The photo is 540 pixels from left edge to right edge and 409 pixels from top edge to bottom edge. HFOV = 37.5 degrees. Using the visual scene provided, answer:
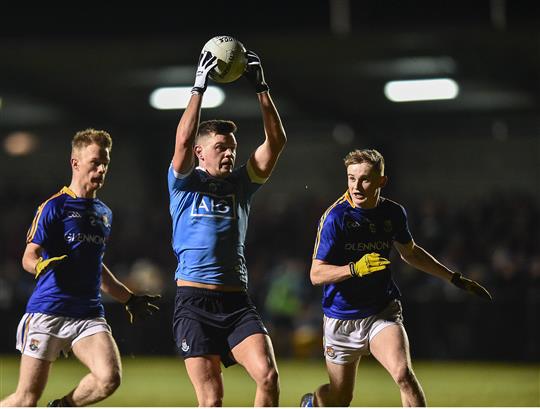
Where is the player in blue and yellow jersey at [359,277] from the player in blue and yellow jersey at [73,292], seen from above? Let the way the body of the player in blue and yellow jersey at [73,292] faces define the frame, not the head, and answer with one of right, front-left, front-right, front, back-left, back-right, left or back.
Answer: front-left

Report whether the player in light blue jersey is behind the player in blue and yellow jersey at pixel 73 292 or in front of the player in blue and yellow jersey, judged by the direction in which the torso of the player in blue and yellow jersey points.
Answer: in front

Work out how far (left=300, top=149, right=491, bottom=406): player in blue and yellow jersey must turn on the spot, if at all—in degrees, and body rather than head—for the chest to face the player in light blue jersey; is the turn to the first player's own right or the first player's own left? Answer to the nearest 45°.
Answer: approximately 90° to the first player's own right

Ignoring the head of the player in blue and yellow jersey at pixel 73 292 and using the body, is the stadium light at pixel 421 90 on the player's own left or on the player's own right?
on the player's own left

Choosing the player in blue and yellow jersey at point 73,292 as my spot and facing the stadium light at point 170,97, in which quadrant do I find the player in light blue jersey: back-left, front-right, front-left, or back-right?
back-right

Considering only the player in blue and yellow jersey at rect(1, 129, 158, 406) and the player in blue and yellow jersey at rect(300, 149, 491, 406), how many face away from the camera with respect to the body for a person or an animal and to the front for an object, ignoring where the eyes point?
0
